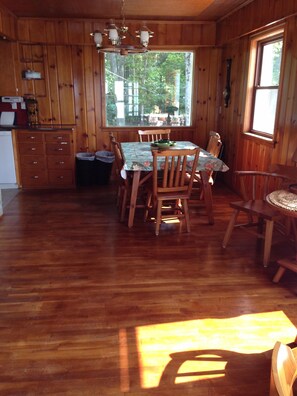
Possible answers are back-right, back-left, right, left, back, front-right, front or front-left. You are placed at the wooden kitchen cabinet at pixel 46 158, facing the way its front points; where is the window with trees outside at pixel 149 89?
left

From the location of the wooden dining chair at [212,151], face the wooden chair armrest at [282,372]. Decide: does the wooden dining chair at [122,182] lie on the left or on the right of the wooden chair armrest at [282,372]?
right

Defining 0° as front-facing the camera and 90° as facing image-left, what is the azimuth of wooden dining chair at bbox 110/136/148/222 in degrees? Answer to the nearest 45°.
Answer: approximately 270°

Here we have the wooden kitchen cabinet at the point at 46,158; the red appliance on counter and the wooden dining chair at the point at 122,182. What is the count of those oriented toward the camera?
2

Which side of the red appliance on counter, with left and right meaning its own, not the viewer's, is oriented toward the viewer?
front

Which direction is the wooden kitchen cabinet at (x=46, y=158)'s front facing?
toward the camera

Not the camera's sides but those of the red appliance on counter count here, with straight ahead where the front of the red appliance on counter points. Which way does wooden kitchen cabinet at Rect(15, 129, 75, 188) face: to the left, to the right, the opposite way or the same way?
the same way

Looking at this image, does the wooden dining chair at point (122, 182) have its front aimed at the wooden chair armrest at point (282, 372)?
no

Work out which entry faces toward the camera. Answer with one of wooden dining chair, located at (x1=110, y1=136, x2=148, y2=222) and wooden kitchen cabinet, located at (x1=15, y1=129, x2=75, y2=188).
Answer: the wooden kitchen cabinet

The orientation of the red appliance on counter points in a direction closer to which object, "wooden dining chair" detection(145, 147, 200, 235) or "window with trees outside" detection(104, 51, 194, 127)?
the wooden dining chair

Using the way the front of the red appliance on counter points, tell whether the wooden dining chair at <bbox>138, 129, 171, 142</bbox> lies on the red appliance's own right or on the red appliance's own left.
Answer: on the red appliance's own left

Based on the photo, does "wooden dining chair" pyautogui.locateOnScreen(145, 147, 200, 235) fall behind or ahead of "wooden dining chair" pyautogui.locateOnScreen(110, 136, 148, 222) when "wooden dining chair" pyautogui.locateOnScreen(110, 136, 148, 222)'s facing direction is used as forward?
ahead

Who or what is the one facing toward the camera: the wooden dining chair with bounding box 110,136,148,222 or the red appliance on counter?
the red appliance on counter

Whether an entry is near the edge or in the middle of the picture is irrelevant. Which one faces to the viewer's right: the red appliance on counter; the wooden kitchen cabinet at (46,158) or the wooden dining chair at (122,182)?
the wooden dining chair

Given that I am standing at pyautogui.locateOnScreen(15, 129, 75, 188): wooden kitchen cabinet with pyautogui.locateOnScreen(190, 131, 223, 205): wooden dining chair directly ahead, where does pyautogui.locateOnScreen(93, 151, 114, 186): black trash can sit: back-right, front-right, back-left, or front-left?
front-left

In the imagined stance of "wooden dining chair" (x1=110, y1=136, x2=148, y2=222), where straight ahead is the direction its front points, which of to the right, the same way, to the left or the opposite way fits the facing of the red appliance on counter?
to the right

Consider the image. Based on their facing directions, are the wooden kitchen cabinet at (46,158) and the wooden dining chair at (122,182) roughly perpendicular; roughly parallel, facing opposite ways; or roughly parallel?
roughly perpendicular

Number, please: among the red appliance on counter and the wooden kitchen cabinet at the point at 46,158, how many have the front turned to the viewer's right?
0
